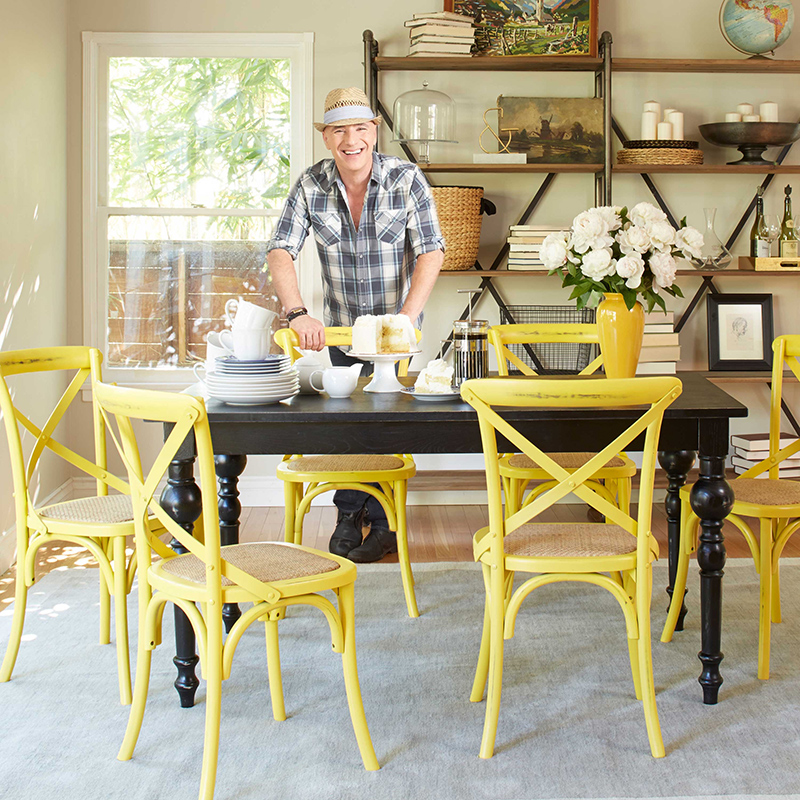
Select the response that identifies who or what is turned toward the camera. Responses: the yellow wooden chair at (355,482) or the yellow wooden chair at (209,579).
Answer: the yellow wooden chair at (355,482)

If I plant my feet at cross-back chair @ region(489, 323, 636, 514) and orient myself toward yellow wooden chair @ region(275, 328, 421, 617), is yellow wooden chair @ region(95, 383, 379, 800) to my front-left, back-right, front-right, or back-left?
front-left

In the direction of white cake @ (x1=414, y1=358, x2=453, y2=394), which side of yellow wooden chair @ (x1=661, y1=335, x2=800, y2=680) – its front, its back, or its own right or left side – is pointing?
front

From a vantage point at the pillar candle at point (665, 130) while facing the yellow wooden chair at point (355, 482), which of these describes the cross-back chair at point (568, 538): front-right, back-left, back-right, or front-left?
front-left

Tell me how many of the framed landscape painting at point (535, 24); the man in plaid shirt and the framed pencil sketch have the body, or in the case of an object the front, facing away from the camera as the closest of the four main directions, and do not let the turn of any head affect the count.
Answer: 0

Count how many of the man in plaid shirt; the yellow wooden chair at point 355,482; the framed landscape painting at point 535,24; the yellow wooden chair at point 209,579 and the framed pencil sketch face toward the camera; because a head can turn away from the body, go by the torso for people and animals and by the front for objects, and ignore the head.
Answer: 4

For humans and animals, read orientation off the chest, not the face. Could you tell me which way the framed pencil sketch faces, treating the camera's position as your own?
facing the viewer

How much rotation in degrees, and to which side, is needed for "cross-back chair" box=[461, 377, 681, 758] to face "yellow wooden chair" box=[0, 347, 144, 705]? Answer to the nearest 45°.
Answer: approximately 90° to its left

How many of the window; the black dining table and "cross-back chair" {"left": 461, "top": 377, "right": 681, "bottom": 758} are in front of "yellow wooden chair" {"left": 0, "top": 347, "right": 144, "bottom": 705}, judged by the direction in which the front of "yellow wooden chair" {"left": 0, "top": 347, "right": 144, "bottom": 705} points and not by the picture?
2

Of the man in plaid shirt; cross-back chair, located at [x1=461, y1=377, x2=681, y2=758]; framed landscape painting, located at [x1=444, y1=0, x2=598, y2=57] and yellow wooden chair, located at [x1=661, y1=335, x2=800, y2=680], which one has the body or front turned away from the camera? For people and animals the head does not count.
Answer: the cross-back chair

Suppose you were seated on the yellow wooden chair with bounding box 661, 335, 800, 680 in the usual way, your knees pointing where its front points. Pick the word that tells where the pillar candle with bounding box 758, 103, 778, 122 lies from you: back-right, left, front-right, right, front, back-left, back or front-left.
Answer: back-right

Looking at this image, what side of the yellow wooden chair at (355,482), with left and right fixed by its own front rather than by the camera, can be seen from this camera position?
front

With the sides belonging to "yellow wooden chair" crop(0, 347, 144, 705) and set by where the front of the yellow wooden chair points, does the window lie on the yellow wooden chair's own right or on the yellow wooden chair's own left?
on the yellow wooden chair's own left

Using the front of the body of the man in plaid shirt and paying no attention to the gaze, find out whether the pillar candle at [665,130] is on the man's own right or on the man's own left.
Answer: on the man's own left
